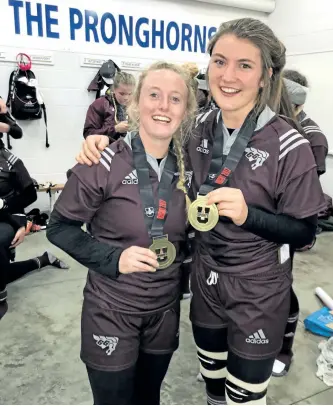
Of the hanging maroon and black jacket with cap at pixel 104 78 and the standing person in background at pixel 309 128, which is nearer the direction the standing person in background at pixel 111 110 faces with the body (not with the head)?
the standing person in background at pixel 309 128

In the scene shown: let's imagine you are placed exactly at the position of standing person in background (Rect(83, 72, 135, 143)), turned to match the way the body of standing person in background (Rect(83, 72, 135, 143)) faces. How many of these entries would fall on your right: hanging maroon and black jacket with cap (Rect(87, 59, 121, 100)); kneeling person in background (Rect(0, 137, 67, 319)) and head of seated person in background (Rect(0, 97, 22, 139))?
2

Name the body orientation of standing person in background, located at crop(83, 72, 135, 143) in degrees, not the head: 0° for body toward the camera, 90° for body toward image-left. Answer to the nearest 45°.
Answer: approximately 315°

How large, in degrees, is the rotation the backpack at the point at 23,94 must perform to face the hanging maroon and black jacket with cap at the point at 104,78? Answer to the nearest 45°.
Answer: approximately 90° to its left

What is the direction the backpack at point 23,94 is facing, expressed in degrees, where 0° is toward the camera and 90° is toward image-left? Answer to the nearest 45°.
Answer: approximately 0°

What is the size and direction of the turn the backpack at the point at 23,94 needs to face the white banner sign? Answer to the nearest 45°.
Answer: approximately 90° to its left

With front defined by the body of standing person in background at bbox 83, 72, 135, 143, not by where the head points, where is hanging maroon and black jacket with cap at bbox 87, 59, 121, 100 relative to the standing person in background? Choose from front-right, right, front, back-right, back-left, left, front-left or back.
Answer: back-left
